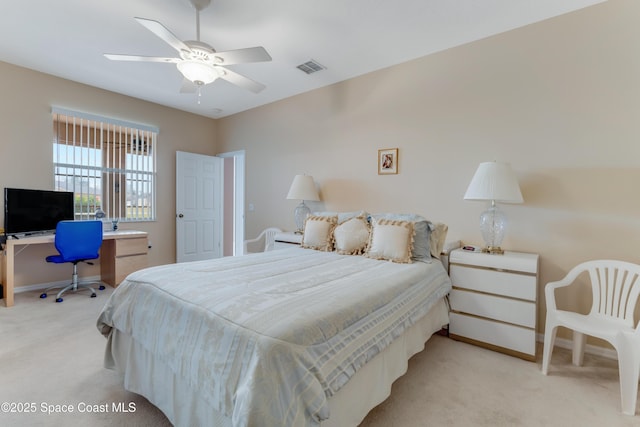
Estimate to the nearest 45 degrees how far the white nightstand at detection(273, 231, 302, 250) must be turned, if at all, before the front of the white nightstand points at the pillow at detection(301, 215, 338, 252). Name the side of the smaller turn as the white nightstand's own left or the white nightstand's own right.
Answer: approximately 90° to the white nightstand's own left

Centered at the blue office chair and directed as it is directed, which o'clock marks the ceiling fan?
The ceiling fan is roughly at 7 o'clock from the blue office chair.

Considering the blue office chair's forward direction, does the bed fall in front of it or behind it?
behind

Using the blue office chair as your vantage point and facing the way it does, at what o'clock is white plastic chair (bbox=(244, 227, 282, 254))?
The white plastic chair is roughly at 5 o'clock from the blue office chair.

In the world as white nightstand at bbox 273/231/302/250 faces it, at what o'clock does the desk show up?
The desk is roughly at 2 o'clock from the white nightstand.

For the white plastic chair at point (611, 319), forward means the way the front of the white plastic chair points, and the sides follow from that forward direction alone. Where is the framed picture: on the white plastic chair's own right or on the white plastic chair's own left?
on the white plastic chair's own right

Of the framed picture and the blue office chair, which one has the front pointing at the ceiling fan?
the framed picture

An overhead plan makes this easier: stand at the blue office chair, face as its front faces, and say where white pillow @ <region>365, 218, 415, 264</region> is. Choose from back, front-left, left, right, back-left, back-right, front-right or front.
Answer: back
